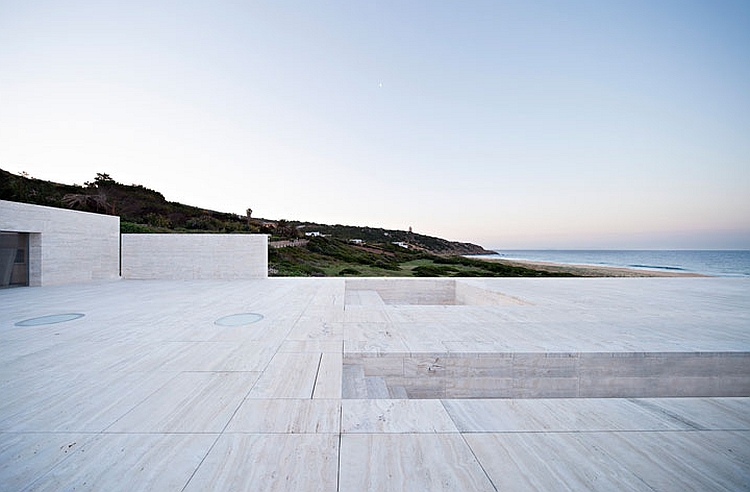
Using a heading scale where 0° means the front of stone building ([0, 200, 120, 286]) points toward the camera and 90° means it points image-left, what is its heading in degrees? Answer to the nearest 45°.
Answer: approximately 315°
